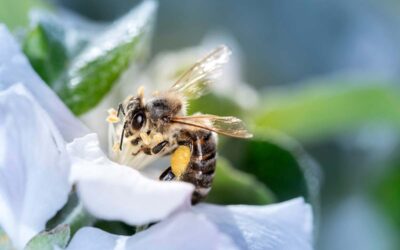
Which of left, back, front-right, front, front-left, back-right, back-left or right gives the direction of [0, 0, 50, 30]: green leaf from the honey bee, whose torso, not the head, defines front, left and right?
front-right

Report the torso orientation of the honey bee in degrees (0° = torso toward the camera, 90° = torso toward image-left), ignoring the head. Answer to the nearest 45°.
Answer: approximately 90°

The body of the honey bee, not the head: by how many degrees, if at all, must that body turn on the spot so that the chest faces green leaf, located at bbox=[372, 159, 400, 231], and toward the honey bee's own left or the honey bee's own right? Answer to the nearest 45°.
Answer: approximately 135° to the honey bee's own right
